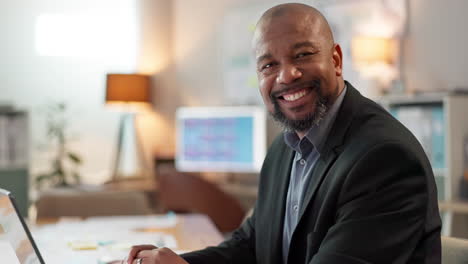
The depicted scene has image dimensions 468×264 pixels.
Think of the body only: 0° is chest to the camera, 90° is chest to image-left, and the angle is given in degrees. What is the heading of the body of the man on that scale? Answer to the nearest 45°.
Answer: approximately 45°

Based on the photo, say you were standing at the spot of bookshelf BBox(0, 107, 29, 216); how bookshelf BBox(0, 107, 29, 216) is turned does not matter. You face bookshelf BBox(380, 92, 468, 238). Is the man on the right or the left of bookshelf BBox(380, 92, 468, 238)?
right

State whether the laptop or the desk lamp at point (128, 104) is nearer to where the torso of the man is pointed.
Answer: the laptop

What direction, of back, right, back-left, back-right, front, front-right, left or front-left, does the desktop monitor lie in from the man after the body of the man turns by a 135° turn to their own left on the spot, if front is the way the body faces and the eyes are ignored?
left

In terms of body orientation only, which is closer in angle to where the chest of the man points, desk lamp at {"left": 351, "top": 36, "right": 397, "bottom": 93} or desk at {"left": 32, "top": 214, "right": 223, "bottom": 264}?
the desk

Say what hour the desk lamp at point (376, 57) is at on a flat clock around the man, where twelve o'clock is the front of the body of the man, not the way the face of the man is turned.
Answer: The desk lamp is roughly at 5 o'clock from the man.

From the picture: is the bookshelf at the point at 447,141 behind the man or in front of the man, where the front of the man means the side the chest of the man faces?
behind

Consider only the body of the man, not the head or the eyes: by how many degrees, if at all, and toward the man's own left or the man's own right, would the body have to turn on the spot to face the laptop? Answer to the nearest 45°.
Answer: approximately 45° to the man's own right

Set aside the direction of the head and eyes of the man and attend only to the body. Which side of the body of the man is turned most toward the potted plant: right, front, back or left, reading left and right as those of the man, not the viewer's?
right
